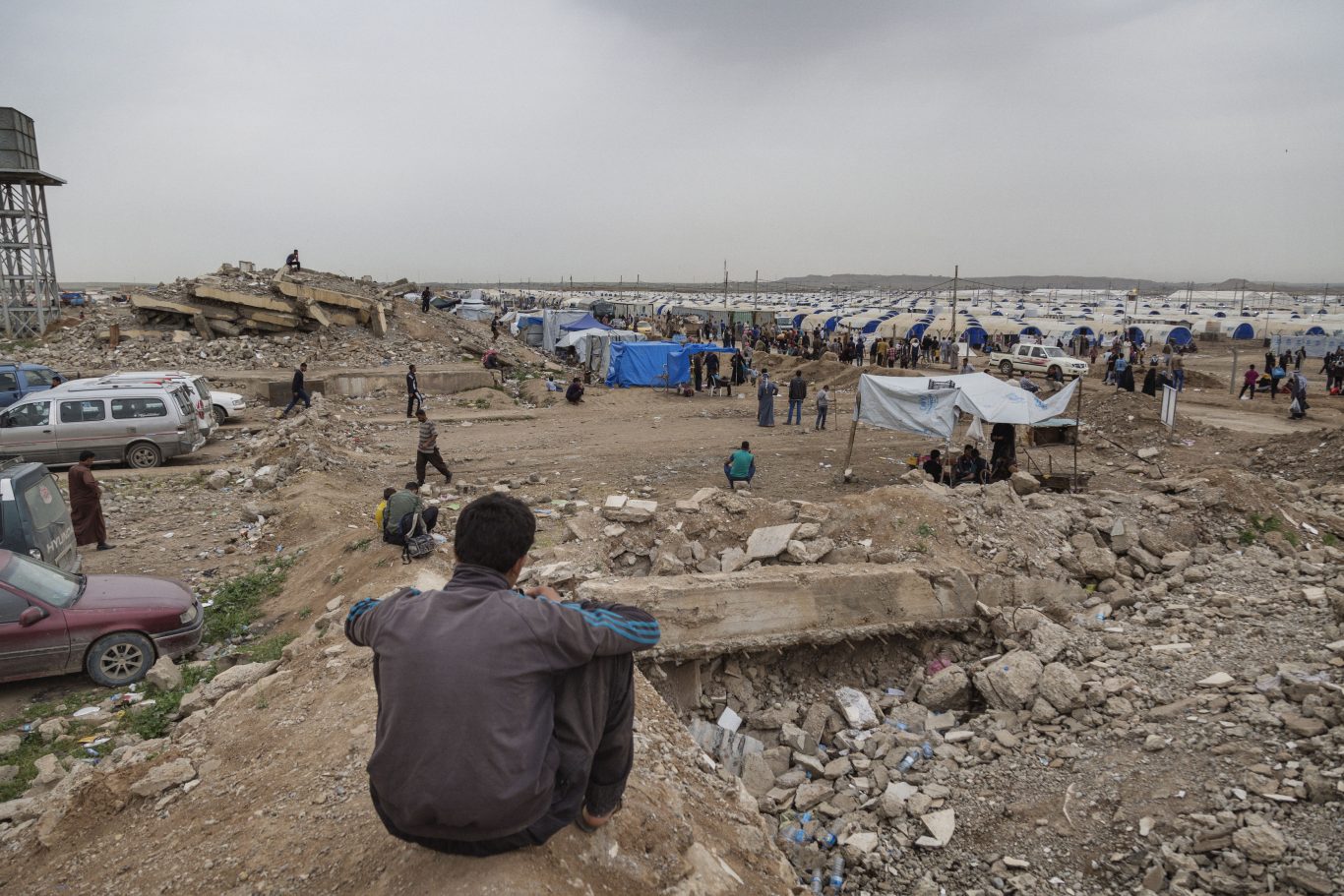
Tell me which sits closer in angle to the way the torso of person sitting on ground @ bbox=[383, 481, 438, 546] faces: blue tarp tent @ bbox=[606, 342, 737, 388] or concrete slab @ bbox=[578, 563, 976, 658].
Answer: the blue tarp tent

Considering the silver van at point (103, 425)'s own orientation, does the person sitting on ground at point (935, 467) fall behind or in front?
behind

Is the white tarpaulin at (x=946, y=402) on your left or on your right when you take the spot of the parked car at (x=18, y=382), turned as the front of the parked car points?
on your left

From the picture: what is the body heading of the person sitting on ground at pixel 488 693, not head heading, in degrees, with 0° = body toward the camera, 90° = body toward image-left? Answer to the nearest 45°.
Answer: approximately 225°

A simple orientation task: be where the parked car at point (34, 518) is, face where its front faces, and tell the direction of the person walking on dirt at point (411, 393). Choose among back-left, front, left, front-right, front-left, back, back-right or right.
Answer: right

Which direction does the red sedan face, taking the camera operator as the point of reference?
facing to the right of the viewer

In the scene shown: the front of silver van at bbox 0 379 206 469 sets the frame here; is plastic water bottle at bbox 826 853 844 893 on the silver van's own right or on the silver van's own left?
on the silver van's own left

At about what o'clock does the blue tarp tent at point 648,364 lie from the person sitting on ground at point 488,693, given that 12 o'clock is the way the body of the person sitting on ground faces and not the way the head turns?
The blue tarp tent is roughly at 11 o'clock from the person sitting on ground.
